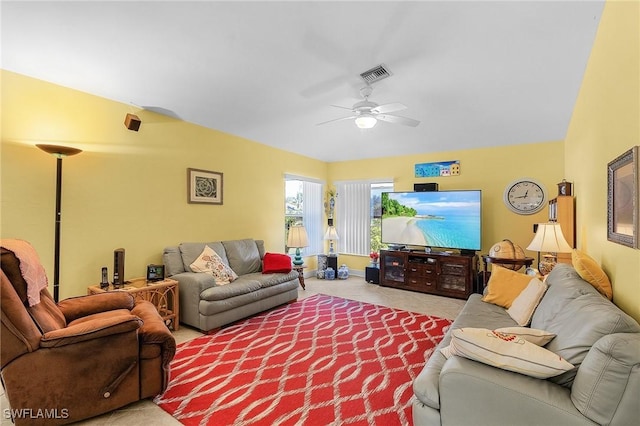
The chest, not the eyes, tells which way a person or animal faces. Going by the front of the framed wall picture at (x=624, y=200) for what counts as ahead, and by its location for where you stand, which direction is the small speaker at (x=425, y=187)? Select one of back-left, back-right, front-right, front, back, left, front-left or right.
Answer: right

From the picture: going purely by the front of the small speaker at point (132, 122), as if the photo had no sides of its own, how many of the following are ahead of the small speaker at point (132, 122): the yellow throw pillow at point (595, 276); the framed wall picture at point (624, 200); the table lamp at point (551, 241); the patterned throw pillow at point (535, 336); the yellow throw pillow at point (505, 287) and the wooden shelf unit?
6

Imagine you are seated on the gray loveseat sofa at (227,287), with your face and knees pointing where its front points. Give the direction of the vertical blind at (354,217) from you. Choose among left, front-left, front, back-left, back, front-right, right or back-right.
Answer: left

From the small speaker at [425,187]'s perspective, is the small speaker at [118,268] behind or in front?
in front

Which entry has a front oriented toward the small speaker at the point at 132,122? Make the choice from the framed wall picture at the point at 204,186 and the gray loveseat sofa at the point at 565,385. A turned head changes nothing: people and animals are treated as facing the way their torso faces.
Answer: the gray loveseat sofa

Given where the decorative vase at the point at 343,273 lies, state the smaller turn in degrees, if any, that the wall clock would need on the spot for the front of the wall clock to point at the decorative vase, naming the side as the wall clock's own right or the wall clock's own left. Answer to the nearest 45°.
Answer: approximately 90° to the wall clock's own right

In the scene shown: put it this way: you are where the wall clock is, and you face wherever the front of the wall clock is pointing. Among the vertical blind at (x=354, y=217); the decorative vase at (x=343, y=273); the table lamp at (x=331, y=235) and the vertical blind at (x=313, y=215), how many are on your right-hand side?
4

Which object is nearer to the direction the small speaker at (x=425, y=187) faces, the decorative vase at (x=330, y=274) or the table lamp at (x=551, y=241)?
the table lamp

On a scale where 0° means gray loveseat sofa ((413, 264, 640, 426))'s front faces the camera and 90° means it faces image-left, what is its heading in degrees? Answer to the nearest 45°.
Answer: approximately 90°

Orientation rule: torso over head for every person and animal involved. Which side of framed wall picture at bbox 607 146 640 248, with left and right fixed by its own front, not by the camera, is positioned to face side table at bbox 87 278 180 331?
front

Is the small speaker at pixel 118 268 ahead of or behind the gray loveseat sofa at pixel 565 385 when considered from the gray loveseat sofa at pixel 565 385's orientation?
ahead

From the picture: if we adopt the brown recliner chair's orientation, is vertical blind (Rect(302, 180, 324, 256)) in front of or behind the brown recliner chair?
in front

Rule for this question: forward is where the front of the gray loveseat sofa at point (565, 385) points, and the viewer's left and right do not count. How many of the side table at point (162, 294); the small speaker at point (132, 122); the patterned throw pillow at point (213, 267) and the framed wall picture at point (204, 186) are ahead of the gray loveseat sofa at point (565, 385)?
4

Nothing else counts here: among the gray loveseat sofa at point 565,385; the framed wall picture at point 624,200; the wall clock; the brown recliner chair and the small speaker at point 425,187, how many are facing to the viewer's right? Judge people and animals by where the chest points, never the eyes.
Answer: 1

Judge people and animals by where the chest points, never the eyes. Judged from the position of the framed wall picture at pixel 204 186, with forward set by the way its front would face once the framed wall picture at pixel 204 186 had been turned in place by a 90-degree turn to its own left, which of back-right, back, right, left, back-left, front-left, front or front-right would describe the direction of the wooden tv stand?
front-right

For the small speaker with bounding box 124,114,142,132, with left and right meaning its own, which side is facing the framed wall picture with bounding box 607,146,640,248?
front

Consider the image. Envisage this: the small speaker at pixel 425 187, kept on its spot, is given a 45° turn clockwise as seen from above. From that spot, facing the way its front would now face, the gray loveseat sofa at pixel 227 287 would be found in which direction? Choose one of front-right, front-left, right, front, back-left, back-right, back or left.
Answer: front

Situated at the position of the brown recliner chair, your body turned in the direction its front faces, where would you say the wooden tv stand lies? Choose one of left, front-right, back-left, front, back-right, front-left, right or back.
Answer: front
